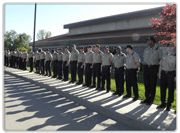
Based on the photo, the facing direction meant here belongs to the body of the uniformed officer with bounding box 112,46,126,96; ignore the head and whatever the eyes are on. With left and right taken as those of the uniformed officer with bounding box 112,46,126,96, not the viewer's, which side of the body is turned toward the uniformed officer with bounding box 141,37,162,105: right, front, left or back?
left

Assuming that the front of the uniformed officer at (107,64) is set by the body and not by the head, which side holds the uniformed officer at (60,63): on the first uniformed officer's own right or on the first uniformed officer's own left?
on the first uniformed officer's own right

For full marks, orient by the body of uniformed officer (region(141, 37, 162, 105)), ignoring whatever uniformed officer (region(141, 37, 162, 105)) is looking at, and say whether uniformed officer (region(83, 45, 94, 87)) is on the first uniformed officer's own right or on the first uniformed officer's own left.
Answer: on the first uniformed officer's own right

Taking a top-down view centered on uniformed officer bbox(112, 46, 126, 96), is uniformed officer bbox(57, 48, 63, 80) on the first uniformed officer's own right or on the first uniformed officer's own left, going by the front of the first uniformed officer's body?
on the first uniformed officer's own right

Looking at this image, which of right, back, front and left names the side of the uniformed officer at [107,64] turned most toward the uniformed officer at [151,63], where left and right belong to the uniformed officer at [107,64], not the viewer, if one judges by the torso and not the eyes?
left

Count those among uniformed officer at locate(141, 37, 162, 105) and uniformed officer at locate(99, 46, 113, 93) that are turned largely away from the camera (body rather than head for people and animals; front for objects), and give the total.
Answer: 0

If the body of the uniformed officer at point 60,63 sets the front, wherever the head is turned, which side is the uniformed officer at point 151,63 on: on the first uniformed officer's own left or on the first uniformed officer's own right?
on the first uniformed officer's own left

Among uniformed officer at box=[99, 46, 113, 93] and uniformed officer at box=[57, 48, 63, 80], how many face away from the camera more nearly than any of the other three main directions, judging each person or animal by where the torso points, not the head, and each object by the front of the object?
0
